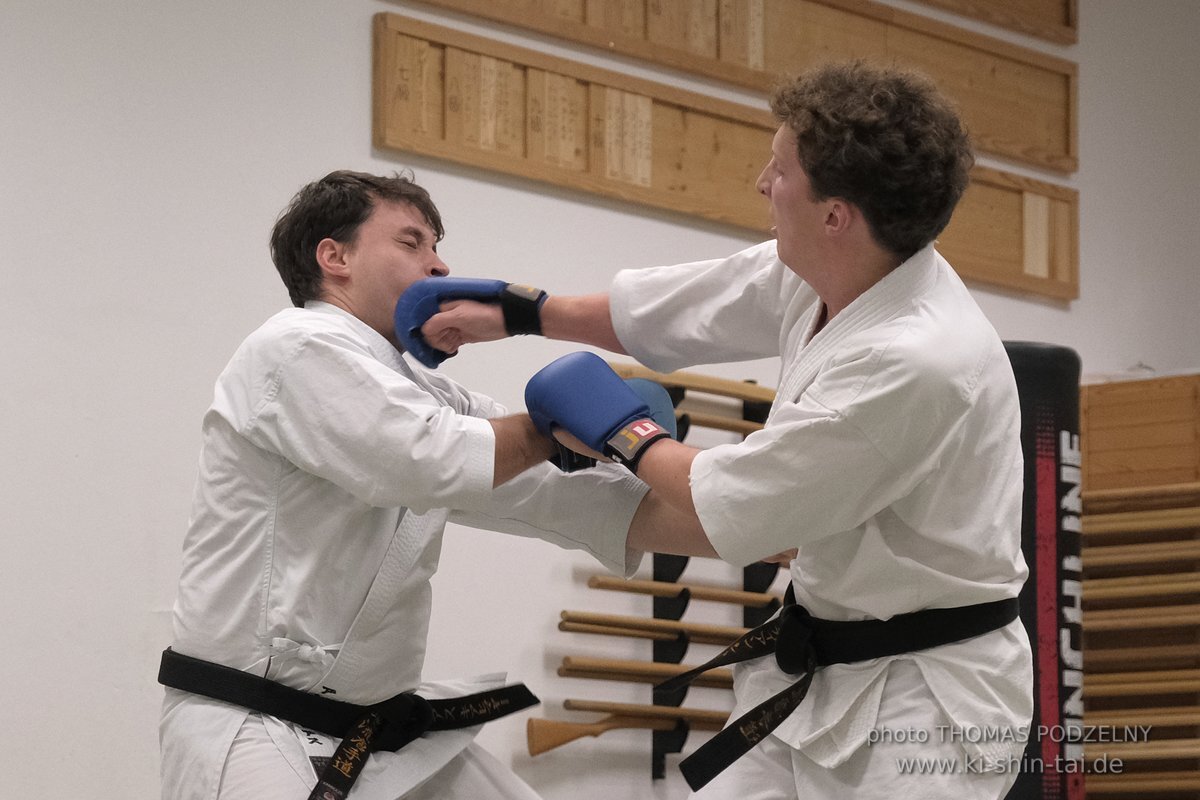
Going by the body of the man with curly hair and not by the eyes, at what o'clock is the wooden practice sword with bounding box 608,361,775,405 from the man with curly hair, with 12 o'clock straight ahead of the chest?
The wooden practice sword is roughly at 3 o'clock from the man with curly hair.

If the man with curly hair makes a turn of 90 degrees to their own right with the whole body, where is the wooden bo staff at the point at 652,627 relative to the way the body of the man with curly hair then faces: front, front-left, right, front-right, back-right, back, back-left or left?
front

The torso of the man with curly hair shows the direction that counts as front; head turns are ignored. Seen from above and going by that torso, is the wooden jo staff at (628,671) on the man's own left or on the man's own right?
on the man's own right

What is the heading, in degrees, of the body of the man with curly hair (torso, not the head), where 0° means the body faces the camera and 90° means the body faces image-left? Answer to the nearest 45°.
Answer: approximately 90°

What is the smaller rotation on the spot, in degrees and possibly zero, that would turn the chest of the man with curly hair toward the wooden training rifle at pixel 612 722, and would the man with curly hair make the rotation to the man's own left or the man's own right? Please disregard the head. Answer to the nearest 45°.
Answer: approximately 90° to the man's own right
